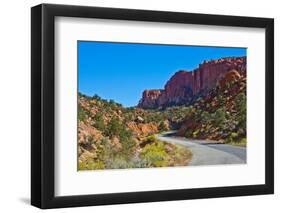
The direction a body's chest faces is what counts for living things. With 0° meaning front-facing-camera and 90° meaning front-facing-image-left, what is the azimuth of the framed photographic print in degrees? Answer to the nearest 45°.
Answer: approximately 315°
